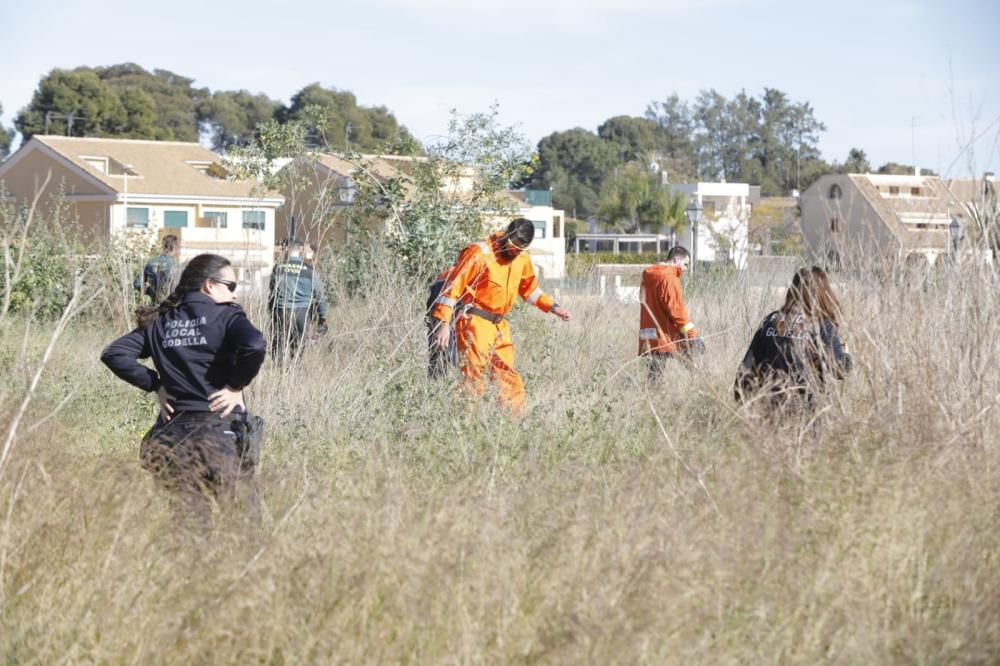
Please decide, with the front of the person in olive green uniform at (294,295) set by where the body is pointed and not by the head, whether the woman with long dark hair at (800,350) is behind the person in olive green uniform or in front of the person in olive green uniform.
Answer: behind

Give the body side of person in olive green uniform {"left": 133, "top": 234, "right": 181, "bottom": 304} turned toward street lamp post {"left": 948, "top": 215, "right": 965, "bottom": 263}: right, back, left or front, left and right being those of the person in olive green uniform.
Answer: right

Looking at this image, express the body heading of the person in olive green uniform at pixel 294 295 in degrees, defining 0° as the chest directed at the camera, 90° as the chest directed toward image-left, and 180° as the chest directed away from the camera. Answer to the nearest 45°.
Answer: approximately 180°

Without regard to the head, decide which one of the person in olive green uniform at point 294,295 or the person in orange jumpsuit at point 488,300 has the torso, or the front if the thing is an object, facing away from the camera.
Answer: the person in olive green uniform

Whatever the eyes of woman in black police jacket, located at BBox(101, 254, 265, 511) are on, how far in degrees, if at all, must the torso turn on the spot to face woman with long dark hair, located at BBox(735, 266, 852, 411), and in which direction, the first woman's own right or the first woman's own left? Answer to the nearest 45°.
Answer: approximately 45° to the first woman's own right

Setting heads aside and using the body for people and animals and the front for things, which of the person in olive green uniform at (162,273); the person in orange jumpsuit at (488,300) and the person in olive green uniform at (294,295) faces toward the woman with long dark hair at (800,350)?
the person in orange jumpsuit

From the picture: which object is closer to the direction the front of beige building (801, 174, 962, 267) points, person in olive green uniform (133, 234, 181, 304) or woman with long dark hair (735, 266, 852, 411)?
the woman with long dark hair

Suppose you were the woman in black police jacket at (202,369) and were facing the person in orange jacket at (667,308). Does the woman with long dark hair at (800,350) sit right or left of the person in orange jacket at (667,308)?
right

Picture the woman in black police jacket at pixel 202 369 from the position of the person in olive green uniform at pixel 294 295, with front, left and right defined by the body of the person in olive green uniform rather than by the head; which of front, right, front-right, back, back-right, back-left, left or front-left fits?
back

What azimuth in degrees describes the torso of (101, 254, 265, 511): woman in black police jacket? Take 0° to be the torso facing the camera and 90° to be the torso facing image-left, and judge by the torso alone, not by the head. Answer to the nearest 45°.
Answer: approximately 225°

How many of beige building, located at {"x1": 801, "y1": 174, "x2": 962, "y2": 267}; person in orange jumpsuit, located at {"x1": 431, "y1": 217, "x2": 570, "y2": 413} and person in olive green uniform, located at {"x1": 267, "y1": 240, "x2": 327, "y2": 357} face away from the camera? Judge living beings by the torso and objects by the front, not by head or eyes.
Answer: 1

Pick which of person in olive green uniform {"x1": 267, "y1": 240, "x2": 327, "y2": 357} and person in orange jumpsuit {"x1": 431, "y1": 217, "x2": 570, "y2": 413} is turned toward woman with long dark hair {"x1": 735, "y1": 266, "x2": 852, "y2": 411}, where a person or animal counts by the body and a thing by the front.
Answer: the person in orange jumpsuit

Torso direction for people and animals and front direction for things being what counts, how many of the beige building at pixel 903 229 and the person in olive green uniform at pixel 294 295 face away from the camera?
1

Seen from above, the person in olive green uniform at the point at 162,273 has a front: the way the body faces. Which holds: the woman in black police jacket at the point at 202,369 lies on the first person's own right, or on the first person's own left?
on the first person's own right

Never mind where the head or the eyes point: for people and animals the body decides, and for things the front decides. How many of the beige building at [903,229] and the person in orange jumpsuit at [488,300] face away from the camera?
0
